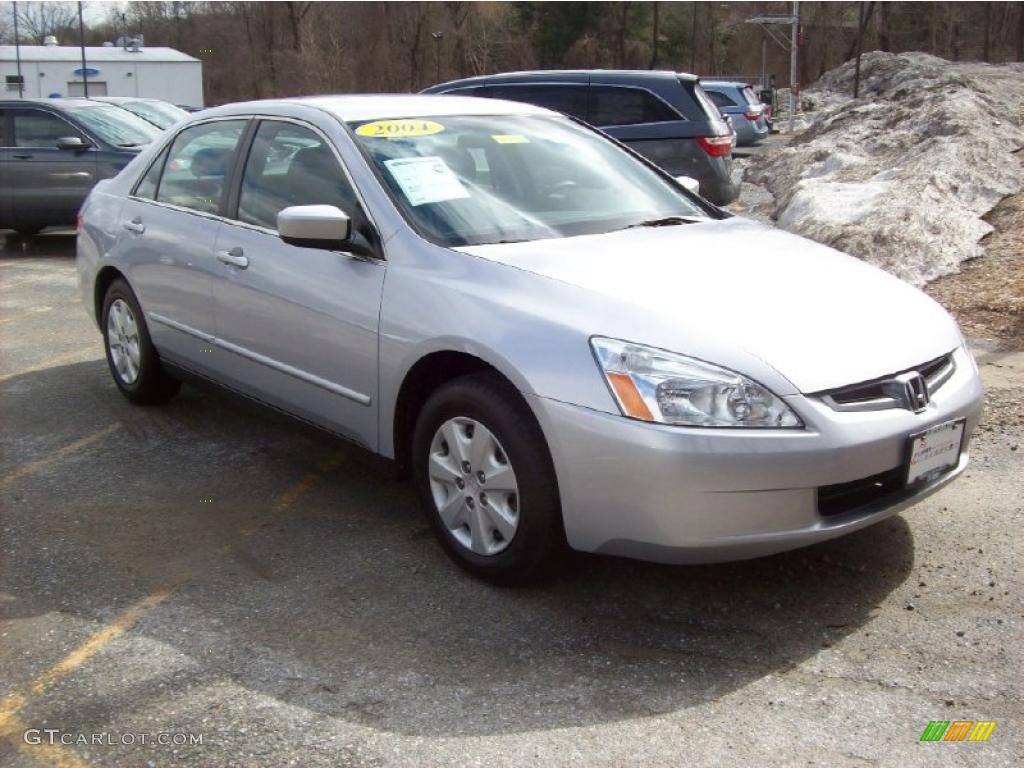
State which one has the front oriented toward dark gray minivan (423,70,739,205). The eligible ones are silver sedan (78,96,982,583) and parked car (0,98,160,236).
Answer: the parked car

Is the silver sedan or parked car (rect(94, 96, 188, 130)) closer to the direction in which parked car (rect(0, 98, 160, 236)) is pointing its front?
the silver sedan

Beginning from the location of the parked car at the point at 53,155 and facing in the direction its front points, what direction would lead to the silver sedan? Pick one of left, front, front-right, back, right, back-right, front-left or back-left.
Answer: front-right

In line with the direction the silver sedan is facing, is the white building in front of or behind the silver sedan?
behind

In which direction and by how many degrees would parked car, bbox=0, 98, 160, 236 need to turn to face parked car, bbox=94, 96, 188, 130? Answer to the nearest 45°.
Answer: approximately 90° to its left

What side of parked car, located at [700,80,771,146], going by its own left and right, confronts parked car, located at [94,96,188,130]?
left

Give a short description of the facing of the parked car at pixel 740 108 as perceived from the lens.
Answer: facing away from the viewer and to the left of the viewer

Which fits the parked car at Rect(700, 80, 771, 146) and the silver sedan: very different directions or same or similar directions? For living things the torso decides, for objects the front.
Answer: very different directions

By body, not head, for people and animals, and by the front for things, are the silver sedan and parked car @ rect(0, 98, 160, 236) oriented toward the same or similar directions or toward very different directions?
same or similar directions

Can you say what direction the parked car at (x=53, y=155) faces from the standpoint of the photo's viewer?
facing the viewer and to the right of the viewer

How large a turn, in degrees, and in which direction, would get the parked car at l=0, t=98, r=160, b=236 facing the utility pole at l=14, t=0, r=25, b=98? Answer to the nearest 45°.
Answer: approximately 135° to its left
